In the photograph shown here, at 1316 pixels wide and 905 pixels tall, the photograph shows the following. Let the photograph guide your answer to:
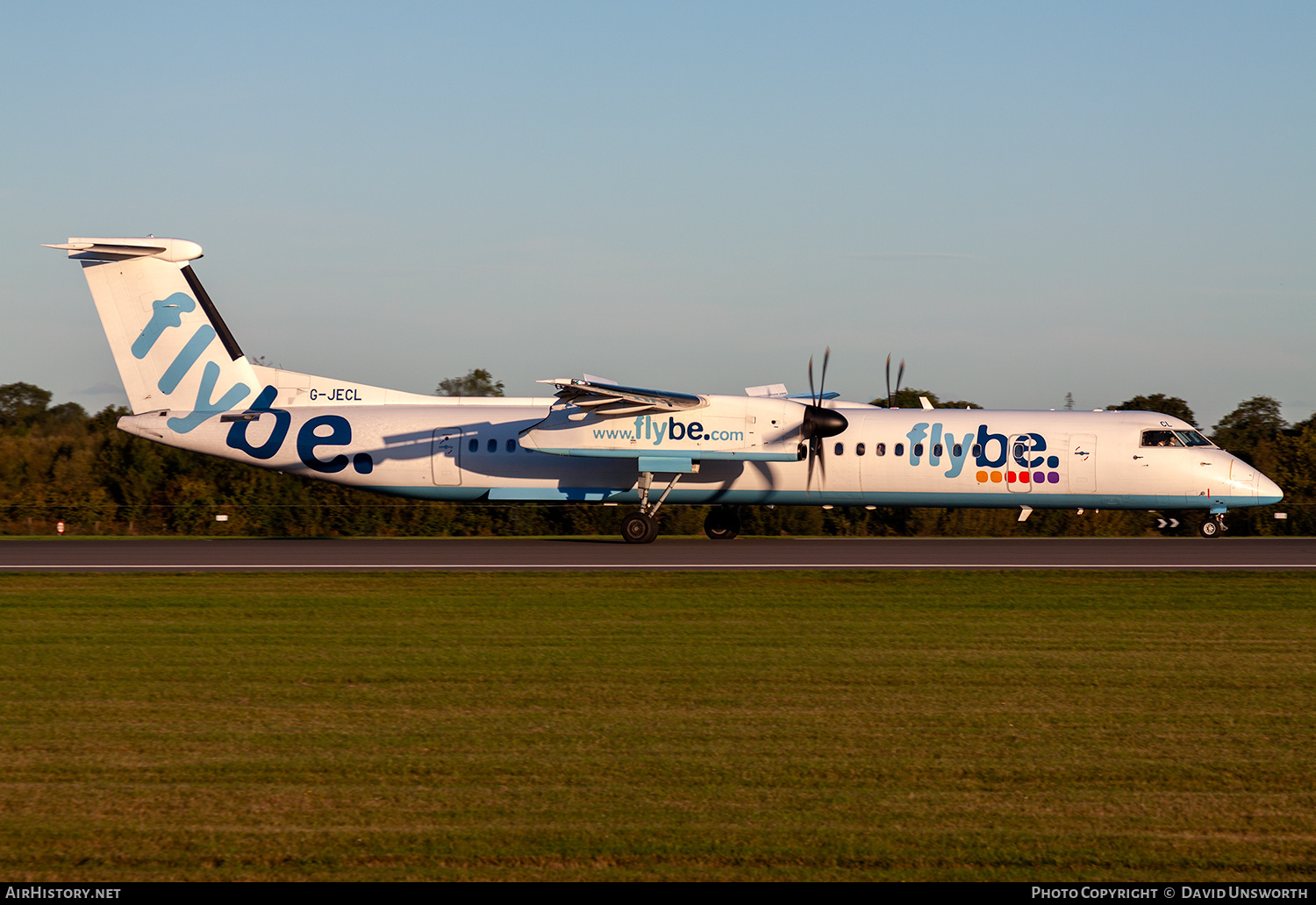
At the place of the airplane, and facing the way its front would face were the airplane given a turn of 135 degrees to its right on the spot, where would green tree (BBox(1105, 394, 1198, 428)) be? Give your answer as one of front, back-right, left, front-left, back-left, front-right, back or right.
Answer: back

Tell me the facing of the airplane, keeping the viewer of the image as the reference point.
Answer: facing to the right of the viewer
